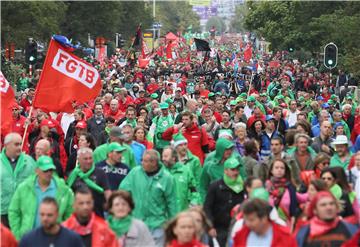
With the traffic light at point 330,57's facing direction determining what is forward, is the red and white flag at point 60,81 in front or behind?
in front

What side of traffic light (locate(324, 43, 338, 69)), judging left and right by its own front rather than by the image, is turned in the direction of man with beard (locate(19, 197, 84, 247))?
front

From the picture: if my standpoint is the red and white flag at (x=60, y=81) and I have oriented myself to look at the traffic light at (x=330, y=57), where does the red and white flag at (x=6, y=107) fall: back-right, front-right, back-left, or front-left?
back-left

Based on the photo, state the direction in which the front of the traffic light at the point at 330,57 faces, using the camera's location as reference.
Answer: facing the viewer

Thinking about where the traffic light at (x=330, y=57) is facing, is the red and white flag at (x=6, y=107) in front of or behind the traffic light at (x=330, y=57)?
in front

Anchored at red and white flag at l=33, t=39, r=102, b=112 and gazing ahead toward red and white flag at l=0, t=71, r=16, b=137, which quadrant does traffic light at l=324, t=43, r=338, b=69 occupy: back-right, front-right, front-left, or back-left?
back-right
